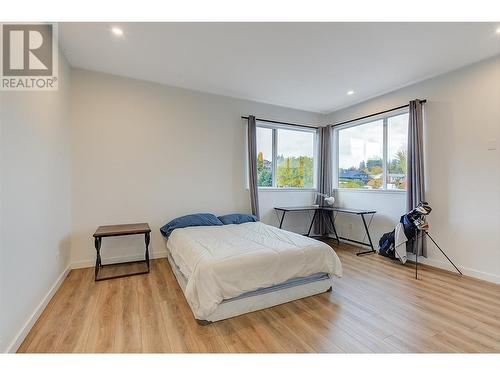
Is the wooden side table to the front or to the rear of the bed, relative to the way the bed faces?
to the rear

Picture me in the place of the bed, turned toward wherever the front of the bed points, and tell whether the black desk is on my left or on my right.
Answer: on my left

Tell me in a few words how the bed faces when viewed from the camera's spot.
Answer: facing the viewer and to the right of the viewer

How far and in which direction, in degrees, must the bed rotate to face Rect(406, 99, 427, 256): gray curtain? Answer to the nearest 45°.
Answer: approximately 90° to its left

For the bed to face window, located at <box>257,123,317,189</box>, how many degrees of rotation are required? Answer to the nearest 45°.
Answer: approximately 135° to its left

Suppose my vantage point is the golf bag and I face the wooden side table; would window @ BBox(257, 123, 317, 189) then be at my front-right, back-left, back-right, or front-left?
front-right

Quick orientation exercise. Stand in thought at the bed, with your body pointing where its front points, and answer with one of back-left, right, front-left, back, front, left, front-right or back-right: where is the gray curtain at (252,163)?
back-left

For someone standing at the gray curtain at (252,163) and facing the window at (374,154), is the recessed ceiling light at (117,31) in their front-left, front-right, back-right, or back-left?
back-right

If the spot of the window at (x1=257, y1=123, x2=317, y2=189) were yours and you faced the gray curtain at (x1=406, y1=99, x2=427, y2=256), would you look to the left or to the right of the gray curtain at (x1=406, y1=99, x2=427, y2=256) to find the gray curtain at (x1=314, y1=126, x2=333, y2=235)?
left
